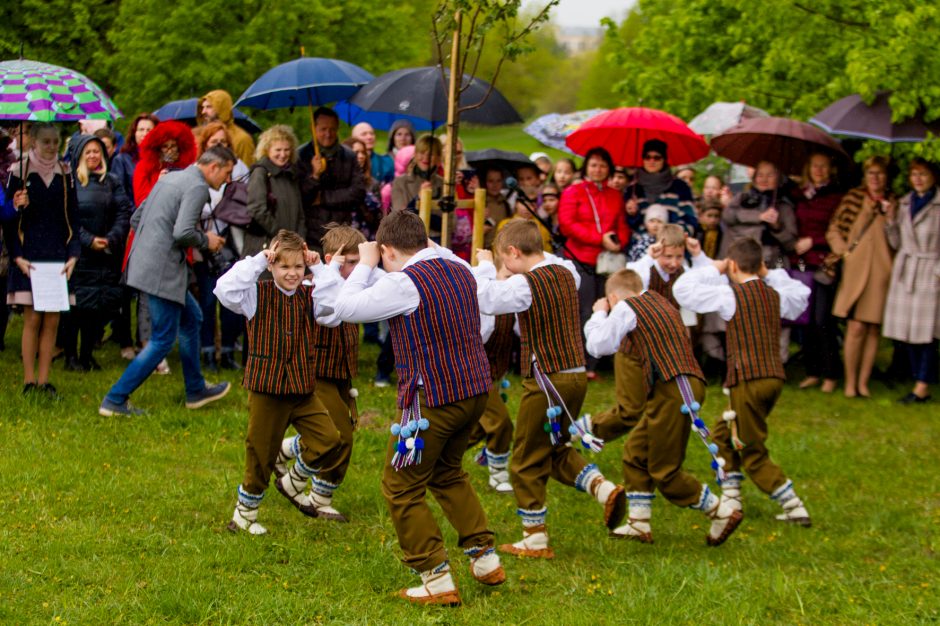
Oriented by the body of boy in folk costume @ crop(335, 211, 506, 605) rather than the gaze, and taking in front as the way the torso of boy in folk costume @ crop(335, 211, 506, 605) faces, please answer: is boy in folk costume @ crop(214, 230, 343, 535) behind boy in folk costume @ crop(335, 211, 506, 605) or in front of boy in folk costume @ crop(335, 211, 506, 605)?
in front

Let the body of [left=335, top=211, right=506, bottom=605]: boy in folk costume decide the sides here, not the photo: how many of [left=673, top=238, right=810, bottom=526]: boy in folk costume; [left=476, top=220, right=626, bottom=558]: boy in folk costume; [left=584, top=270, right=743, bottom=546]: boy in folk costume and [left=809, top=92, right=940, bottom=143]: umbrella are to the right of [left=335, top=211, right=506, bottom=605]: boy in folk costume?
4

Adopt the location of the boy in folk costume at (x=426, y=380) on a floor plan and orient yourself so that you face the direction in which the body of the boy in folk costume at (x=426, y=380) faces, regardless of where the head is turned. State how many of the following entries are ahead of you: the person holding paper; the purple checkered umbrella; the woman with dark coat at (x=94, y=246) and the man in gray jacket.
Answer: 4

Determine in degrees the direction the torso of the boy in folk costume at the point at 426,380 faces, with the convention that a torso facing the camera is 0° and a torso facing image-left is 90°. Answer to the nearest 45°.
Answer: approximately 135°

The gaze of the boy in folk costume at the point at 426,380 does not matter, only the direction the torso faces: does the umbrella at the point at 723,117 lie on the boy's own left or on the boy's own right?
on the boy's own right

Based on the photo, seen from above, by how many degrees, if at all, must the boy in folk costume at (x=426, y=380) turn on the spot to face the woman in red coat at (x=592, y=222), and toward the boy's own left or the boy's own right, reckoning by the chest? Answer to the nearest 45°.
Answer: approximately 45° to the boy's own right

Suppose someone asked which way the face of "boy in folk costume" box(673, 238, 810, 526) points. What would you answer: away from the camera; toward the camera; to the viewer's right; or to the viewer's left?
away from the camera

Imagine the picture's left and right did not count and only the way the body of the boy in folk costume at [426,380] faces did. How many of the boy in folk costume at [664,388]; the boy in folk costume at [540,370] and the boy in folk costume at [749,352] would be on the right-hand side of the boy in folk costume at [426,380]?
3

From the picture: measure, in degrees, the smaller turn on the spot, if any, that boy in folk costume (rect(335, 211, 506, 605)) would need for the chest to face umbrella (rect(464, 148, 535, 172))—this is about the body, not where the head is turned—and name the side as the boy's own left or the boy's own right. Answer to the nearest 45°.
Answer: approximately 45° to the boy's own right

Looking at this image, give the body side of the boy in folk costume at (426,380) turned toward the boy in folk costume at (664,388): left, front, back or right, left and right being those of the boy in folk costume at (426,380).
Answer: right

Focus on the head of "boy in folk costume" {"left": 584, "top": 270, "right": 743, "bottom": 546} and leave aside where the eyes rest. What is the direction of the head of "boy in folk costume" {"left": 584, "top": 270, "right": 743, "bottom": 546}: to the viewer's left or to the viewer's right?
to the viewer's left

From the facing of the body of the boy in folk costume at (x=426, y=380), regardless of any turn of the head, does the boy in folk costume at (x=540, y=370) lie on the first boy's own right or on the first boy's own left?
on the first boy's own right

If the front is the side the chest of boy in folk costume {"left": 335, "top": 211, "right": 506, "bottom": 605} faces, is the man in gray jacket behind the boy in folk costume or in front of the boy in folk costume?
in front
